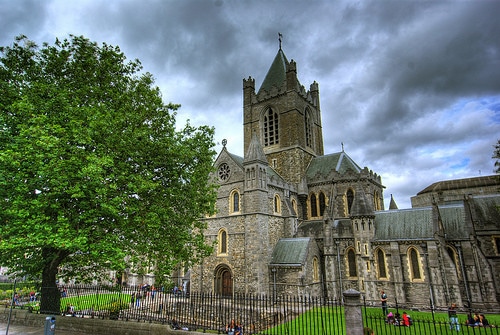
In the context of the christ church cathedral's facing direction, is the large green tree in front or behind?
in front

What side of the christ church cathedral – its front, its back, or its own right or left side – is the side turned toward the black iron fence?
front

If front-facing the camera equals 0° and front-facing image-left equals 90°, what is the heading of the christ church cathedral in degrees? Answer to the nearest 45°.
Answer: approximately 45°

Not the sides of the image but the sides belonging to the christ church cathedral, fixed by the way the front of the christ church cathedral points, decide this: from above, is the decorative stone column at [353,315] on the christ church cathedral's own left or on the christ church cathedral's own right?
on the christ church cathedral's own left
